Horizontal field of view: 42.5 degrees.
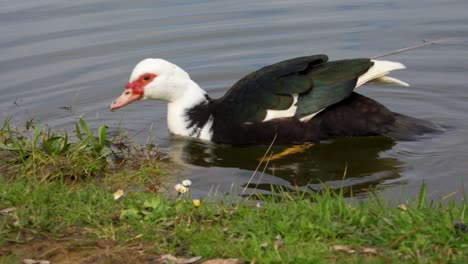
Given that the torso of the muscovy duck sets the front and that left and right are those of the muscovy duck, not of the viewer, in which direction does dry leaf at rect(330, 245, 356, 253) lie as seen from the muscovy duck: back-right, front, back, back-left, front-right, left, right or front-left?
left

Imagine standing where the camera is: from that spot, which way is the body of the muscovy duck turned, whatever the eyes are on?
to the viewer's left

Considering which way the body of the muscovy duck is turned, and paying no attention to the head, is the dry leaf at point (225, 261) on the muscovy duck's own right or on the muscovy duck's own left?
on the muscovy duck's own left

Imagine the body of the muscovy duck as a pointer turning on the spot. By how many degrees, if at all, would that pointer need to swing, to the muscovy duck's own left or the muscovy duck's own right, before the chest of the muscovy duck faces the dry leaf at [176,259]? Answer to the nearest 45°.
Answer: approximately 90° to the muscovy duck's own left

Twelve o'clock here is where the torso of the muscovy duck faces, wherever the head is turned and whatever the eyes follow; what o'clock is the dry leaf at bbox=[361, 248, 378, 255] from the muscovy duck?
The dry leaf is roughly at 9 o'clock from the muscovy duck.
